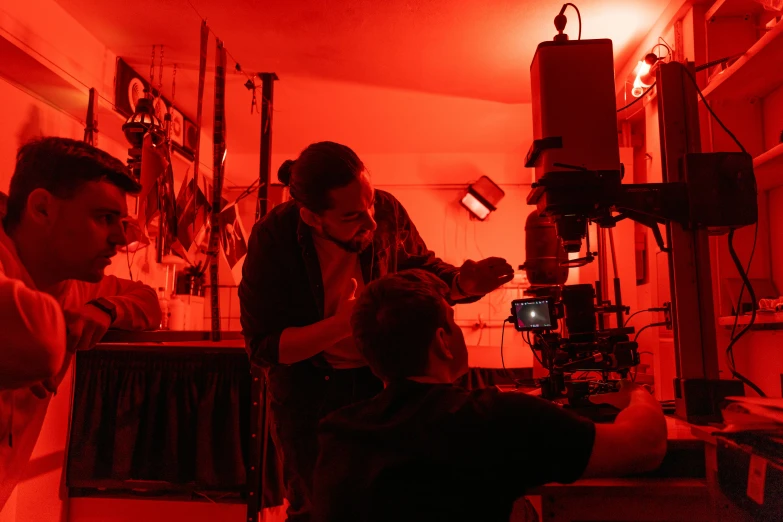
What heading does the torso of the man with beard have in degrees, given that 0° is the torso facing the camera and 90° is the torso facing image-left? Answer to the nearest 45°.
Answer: approximately 315°

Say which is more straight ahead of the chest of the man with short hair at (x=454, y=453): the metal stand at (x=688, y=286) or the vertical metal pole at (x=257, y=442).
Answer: the metal stand

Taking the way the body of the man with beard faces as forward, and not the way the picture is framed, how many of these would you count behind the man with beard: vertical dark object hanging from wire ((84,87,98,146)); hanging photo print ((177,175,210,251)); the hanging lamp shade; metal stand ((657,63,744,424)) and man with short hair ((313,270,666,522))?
3

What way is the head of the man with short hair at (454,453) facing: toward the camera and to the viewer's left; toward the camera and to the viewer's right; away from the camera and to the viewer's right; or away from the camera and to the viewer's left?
away from the camera and to the viewer's right

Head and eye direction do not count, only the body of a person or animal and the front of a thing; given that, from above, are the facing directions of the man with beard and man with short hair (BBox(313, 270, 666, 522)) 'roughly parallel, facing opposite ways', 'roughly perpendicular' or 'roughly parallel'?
roughly perpendicular

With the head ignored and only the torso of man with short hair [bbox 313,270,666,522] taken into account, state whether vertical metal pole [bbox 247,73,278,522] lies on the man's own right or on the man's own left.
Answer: on the man's own left

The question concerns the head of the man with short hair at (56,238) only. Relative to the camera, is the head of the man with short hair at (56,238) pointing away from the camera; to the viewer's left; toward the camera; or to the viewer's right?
to the viewer's right

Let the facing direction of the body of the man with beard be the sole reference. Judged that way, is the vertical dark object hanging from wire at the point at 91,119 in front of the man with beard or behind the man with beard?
behind

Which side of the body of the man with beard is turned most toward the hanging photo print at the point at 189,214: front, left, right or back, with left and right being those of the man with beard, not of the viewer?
back

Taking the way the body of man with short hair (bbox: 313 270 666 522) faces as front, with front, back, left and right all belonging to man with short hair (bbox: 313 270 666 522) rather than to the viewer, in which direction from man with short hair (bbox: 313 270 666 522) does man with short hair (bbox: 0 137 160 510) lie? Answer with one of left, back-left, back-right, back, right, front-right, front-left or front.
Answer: back-left

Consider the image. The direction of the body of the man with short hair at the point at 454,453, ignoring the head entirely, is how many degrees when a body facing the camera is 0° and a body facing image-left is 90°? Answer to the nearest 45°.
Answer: approximately 225°

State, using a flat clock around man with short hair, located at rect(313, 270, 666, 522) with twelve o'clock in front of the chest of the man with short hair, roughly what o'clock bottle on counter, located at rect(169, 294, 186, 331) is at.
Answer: The bottle on counter is roughly at 9 o'clock from the man with short hair.
